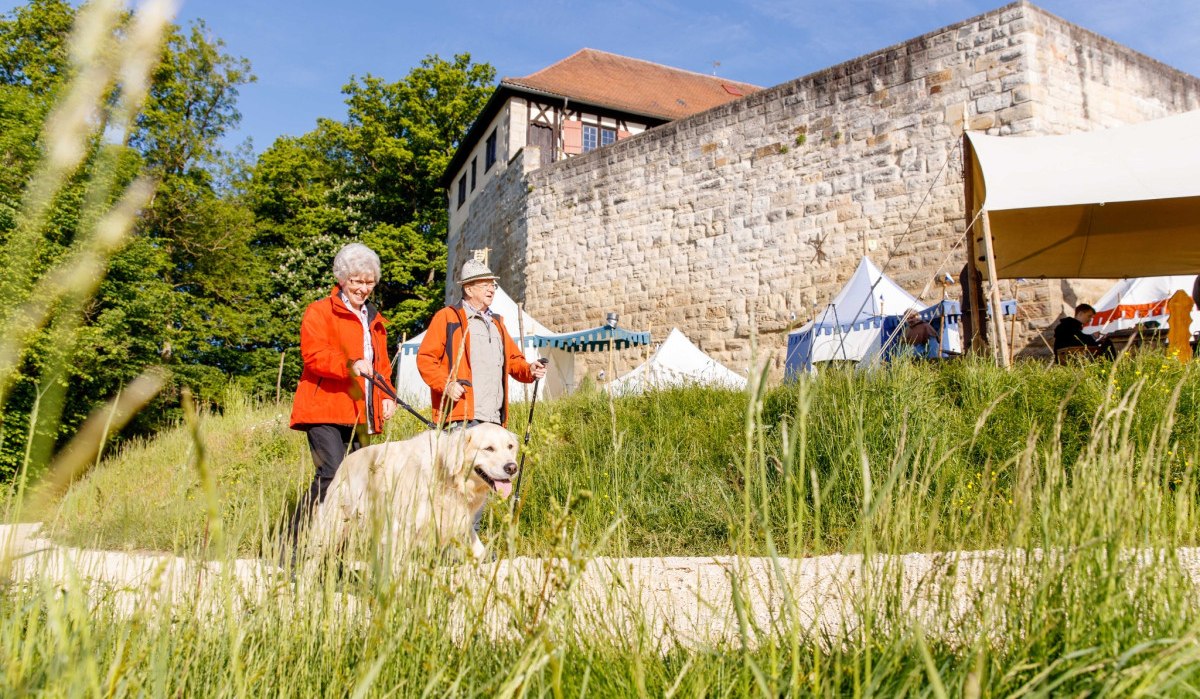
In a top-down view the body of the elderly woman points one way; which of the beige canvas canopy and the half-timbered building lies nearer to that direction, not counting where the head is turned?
the beige canvas canopy

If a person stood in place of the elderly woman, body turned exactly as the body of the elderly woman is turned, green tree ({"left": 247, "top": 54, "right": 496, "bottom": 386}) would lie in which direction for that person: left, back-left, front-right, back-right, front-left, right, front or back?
back-left

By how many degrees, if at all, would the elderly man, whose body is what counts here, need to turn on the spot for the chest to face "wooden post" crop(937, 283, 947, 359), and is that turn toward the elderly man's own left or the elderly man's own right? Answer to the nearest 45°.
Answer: approximately 90° to the elderly man's own left

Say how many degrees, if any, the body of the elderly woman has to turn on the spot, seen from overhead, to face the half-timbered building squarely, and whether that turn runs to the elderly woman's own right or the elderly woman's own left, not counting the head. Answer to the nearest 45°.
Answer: approximately 135° to the elderly woman's own left

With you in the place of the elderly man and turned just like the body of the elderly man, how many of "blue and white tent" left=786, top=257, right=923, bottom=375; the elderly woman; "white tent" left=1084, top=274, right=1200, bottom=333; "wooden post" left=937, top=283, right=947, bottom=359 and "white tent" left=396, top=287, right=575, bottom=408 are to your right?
1

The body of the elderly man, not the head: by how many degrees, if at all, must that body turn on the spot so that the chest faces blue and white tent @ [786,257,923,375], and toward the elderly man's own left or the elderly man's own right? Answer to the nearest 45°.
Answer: approximately 90° to the elderly man's own left

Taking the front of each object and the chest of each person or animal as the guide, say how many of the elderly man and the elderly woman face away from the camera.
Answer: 0

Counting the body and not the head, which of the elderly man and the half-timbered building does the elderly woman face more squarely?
the elderly man

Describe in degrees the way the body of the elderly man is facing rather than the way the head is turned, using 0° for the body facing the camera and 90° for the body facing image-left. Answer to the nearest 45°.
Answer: approximately 315°

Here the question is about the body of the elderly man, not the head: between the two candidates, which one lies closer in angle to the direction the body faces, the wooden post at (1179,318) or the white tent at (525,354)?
the wooden post

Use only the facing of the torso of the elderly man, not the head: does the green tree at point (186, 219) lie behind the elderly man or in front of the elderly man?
behind
